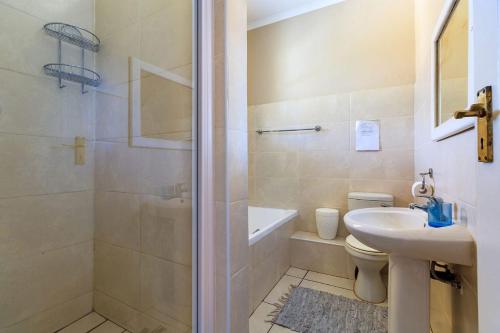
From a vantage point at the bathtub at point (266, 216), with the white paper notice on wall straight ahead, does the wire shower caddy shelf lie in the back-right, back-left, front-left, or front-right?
back-right

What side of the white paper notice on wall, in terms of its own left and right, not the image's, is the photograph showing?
front

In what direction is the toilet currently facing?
toward the camera

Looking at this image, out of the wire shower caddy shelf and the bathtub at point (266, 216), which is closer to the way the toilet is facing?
the wire shower caddy shelf

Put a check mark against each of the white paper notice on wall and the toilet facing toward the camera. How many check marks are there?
2

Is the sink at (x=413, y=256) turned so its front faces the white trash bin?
no

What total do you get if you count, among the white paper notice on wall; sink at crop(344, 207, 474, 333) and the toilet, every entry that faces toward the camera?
2

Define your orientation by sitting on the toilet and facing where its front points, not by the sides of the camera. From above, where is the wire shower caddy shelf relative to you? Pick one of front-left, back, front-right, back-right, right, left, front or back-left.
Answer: front-right

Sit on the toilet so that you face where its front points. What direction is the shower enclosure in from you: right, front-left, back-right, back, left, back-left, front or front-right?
front-right

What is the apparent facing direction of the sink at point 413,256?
to the viewer's left

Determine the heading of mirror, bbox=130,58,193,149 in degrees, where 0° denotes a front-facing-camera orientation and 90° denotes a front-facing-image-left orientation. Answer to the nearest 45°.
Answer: approximately 315°

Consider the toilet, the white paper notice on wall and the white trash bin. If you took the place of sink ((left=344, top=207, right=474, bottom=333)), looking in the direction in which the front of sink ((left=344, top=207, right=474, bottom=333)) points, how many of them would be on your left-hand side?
0

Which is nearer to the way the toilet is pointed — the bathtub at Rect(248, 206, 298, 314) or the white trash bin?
the bathtub

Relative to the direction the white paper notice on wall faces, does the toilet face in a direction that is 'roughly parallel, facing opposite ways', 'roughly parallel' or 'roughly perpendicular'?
roughly parallel
